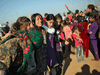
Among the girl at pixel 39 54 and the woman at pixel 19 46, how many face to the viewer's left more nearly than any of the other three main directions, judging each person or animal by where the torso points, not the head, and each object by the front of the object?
0

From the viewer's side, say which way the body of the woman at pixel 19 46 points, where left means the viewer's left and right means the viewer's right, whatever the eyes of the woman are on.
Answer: facing away from the viewer and to the right of the viewer

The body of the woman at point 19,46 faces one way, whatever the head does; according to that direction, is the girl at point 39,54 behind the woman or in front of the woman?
in front

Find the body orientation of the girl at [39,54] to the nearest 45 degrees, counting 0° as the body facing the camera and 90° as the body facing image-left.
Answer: approximately 315°

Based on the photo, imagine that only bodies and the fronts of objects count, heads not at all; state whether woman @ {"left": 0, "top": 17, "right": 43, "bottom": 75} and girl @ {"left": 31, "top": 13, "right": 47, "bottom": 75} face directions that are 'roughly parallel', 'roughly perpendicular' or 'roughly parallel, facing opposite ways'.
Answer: roughly perpendicular

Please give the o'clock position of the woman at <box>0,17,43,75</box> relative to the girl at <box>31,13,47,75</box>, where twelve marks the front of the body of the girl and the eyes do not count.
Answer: The woman is roughly at 2 o'clock from the girl.
